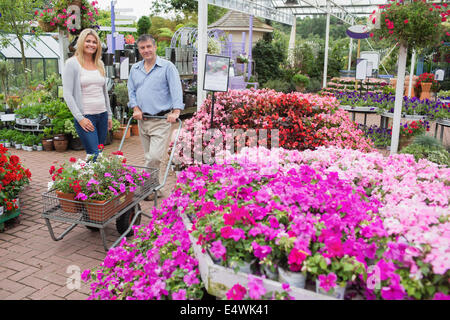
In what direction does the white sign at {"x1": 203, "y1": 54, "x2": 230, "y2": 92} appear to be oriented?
toward the camera

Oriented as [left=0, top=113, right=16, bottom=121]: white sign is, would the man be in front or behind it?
in front

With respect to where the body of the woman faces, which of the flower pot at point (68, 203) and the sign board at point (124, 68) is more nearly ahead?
the flower pot

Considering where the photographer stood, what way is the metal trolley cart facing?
facing the viewer and to the left of the viewer

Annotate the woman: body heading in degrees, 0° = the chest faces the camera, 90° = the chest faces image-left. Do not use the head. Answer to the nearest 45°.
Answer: approximately 315°

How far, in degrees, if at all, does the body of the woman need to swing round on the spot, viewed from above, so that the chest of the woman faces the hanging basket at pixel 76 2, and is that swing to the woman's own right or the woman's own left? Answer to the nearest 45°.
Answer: approximately 135° to the woman's own left

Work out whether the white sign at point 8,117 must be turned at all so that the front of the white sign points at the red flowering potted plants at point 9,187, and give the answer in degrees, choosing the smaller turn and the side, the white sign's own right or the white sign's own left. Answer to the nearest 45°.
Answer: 0° — it already faces it

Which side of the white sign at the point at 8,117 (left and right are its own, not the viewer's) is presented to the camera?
front

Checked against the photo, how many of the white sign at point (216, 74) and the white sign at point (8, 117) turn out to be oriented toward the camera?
2

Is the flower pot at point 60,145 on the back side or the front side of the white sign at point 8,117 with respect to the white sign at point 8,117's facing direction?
on the front side

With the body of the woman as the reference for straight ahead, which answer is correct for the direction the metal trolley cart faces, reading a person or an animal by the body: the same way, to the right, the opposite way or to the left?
to the right
